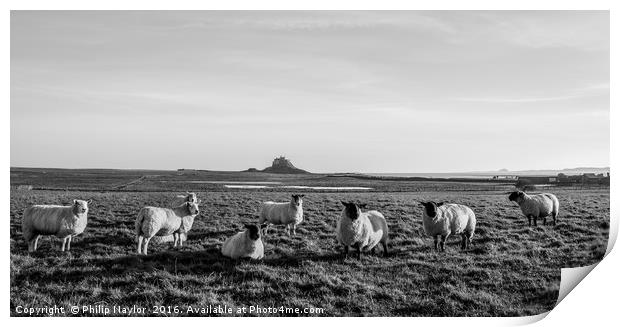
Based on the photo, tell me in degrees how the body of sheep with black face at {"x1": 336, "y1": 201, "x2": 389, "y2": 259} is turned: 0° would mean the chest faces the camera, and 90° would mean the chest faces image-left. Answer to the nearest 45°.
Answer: approximately 45°

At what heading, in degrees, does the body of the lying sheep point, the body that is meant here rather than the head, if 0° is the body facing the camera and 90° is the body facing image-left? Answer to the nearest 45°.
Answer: approximately 315°

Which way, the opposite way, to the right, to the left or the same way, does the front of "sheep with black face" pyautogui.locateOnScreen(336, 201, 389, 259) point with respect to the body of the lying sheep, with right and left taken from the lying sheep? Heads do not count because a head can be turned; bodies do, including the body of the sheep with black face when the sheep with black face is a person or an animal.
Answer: to the right

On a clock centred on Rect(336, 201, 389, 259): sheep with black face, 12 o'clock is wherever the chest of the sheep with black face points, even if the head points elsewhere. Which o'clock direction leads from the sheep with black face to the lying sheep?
The lying sheep is roughly at 1 o'clock from the sheep with black face.

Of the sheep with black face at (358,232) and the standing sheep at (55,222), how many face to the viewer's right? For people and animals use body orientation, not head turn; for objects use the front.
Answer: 1

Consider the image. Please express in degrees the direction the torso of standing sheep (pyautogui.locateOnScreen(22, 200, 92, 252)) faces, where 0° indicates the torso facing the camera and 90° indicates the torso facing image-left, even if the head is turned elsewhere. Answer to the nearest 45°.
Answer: approximately 270°

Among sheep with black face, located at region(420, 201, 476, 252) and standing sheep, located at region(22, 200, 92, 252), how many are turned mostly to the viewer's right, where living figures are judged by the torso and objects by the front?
1

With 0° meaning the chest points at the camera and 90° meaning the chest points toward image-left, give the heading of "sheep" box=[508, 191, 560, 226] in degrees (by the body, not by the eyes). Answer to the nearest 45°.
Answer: approximately 45°

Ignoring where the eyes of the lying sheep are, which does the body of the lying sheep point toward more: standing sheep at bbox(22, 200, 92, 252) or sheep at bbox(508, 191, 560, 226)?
the sheep
